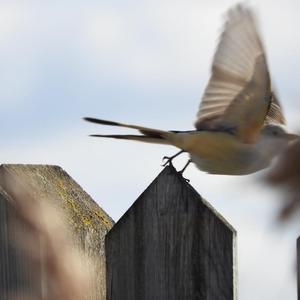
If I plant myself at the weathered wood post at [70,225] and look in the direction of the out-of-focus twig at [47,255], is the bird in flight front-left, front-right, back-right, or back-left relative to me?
front-left

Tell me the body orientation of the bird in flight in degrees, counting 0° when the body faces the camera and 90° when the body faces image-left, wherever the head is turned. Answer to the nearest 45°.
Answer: approximately 270°

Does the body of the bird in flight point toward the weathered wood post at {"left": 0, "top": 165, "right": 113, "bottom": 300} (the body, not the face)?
no

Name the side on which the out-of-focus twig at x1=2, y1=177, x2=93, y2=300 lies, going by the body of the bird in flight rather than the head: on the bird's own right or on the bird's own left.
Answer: on the bird's own right
